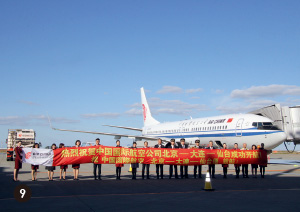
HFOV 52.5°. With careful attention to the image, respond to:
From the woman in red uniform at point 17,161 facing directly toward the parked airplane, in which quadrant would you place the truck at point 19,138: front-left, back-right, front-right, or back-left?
front-left

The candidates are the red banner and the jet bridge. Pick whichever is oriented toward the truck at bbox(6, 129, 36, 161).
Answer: the jet bridge

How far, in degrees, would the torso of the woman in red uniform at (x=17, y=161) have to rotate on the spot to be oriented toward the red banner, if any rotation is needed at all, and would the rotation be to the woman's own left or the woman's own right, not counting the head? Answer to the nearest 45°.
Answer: approximately 45° to the woman's own left

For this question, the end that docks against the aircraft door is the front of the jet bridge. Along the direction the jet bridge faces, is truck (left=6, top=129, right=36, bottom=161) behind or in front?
in front

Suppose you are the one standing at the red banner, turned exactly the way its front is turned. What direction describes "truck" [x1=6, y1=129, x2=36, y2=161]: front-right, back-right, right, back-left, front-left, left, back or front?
back-right

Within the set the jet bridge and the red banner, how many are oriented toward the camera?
1

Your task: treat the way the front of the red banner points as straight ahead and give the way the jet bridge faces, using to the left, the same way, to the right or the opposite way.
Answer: to the right

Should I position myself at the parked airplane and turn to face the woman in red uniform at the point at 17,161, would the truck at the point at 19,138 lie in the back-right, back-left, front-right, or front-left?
front-right

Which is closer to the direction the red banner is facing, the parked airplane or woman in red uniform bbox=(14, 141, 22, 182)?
the woman in red uniform

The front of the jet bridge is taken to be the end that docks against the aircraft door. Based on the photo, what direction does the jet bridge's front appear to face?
to the viewer's left

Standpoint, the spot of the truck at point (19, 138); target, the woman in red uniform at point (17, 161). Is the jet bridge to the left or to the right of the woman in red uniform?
left

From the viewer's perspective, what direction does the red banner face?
toward the camera
